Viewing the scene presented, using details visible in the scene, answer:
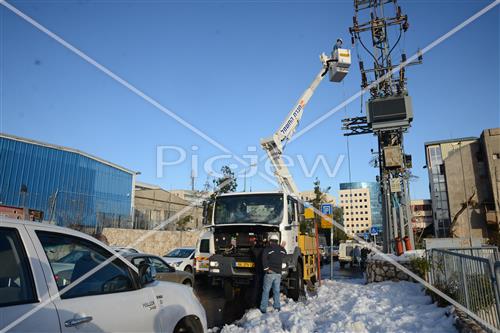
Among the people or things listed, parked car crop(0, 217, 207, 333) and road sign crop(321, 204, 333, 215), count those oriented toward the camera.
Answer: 1

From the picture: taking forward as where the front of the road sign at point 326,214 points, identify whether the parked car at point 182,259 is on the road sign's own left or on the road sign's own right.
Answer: on the road sign's own right

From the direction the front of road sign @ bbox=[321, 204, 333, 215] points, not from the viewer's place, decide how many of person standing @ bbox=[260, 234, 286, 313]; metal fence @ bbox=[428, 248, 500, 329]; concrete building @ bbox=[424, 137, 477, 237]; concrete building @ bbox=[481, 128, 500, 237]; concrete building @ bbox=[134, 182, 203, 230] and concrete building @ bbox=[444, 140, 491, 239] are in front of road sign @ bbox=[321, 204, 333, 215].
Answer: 2

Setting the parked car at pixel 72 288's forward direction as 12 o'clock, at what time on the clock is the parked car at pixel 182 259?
the parked car at pixel 182 259 is roughly at 11 o'clock from the parked car at pixel 72 288.

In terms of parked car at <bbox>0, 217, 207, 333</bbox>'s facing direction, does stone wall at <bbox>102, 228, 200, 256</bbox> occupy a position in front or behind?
in front

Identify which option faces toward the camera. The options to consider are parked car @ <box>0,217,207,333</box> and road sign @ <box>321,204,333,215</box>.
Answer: the road sign

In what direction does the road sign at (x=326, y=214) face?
toward the camera

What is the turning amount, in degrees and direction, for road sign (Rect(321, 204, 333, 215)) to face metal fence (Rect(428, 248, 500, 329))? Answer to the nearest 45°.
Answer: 0° — it already faces it

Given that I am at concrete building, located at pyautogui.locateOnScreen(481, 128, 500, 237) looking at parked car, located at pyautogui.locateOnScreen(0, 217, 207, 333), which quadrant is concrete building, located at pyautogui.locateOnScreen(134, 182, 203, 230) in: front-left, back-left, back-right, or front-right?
front-right

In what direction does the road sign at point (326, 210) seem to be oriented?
toward the camera

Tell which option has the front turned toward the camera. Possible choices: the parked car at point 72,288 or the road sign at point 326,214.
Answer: the road sign

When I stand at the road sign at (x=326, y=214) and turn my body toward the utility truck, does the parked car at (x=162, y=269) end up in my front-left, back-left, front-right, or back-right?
front-right

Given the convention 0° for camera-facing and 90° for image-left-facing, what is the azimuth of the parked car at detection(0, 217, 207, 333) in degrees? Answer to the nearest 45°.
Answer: approximately 225°

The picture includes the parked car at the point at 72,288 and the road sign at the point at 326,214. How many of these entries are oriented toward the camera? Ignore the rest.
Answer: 1

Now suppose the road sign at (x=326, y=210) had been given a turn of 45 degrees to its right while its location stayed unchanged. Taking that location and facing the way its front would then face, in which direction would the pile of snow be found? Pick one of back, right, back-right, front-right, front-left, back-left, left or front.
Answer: front-left

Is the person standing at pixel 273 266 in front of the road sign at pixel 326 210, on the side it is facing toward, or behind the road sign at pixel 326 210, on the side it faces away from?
in front

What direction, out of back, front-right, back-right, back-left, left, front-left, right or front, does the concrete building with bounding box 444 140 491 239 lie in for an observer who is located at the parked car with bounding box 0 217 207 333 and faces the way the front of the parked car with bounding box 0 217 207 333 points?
front
